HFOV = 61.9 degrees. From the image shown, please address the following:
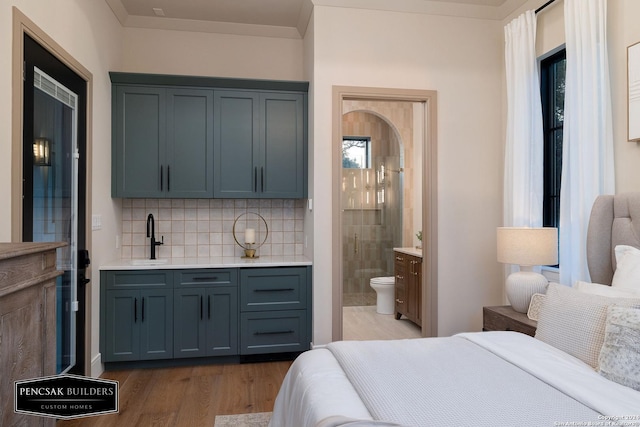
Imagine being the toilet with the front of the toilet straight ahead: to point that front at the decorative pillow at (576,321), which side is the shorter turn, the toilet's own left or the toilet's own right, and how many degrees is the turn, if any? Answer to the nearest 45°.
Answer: approximately 90° to the toilet's own left

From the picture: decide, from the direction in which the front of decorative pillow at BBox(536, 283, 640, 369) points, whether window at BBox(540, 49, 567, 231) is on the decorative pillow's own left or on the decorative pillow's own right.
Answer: on the decorative pillow's own right

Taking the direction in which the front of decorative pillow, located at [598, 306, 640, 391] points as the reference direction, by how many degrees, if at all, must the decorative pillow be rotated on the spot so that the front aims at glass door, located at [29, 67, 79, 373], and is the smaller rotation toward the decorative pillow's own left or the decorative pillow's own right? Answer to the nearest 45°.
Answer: approximately 45° to the decorative pillow's own right

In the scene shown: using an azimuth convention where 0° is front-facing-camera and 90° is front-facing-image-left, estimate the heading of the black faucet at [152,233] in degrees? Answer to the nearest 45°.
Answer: approximately 0°

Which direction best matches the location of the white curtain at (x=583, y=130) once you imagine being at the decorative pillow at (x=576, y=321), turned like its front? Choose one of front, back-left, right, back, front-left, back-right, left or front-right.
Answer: back-right

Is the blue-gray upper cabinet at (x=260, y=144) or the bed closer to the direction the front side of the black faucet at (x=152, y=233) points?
the bed

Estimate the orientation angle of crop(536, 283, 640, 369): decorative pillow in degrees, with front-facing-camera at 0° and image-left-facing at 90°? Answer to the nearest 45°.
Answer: approximately 45°
